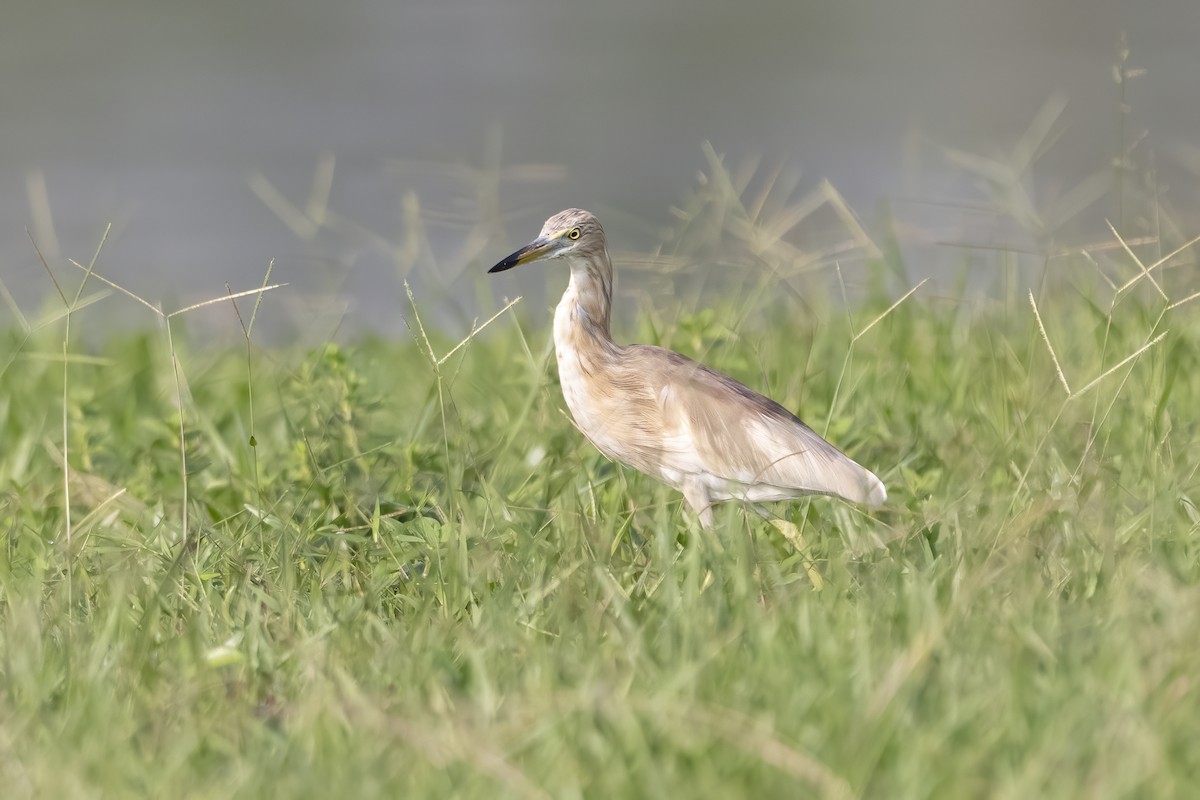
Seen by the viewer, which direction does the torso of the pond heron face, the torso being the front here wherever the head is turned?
to the viewer's left
